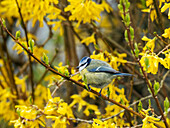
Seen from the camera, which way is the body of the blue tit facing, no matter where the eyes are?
to the viewer's left
